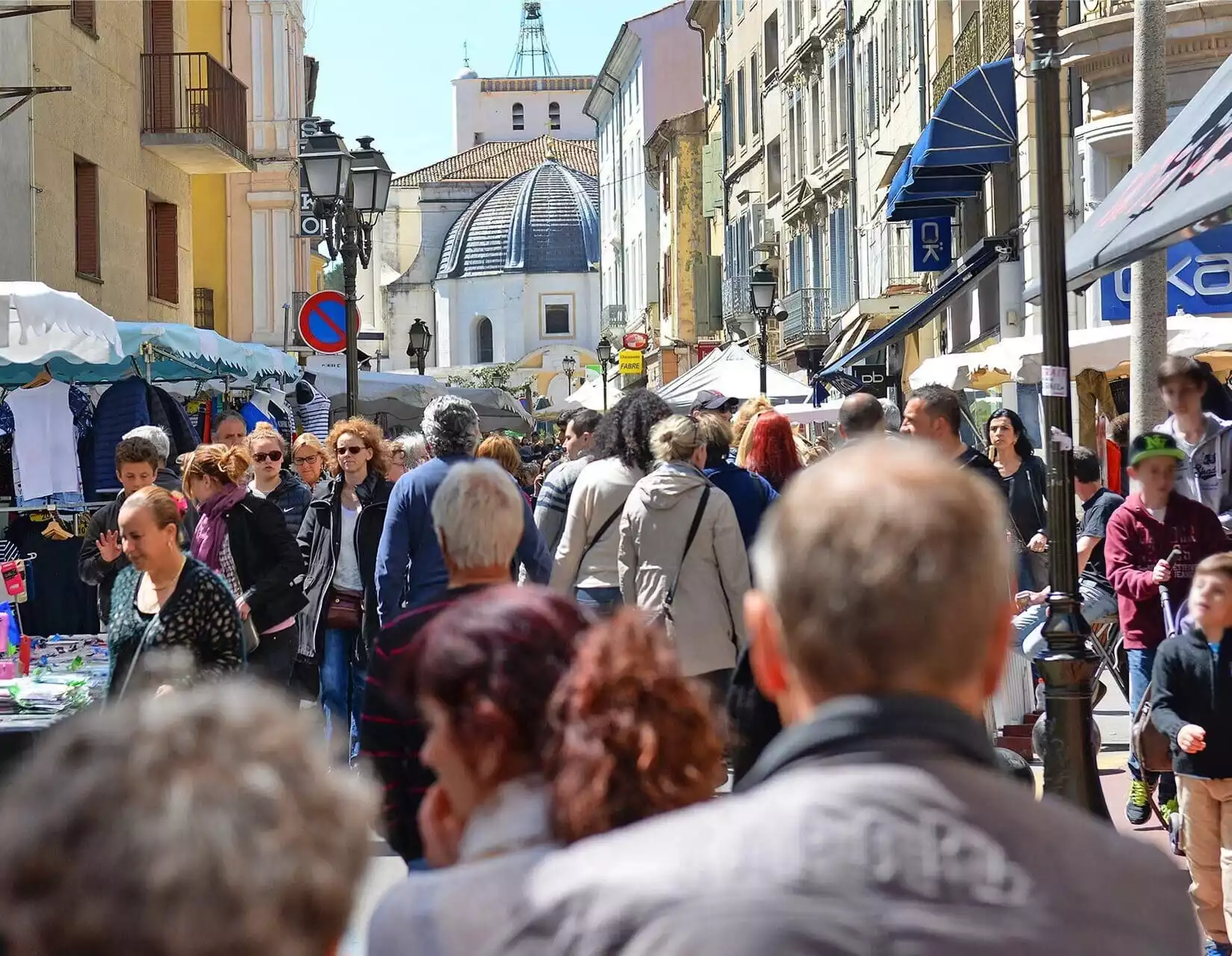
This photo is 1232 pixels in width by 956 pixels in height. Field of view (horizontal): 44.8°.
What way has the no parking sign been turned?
toward the camera

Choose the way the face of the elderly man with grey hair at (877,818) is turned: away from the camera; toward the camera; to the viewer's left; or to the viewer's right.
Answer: away from the camera

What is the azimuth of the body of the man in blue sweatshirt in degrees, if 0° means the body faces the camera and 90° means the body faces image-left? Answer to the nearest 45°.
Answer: approximately 180°

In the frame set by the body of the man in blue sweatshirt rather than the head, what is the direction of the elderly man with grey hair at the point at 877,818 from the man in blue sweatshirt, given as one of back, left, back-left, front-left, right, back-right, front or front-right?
back

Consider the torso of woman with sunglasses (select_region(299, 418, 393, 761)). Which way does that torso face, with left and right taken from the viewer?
facing the viewer

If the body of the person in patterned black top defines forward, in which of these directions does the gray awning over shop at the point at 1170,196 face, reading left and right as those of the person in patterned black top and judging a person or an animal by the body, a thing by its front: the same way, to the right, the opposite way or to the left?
to the right

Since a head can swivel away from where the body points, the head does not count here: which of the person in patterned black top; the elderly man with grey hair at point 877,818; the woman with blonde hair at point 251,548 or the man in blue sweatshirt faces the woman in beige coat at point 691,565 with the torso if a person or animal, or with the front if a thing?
the elderly man with grey hair

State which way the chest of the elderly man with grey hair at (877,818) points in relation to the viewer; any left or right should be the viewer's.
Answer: facing away from the viewer

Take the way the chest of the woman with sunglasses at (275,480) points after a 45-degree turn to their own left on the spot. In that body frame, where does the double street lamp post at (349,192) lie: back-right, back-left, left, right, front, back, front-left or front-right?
back-left

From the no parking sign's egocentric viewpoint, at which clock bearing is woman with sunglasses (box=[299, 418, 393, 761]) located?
The woman with sunglasses is roughly at 12 o'clock from the no parking sign.

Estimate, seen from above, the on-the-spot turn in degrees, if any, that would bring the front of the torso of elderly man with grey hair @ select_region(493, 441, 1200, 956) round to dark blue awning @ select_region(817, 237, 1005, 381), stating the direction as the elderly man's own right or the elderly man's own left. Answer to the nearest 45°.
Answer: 0° — they already face it

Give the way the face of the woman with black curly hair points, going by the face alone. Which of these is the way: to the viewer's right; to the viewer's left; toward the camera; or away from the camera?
away from the camera

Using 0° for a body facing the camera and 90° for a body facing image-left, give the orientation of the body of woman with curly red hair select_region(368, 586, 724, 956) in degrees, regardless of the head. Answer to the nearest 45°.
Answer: approximately 135°

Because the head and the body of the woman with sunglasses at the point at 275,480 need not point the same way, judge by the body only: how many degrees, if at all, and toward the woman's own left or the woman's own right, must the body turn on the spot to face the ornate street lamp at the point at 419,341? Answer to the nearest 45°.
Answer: approximately 180°

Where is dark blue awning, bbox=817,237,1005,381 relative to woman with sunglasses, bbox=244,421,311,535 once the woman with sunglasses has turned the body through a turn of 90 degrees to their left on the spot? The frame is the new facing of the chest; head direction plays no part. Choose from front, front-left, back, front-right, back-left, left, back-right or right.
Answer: front-left

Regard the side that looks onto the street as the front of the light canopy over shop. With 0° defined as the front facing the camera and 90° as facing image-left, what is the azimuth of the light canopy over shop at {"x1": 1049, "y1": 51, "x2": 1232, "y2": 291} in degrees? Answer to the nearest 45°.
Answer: approximately 90°

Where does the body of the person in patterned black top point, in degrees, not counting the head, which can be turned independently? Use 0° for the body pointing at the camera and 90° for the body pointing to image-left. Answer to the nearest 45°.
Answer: approximately 45°

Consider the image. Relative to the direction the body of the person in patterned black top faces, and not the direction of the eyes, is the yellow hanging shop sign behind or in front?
behind
